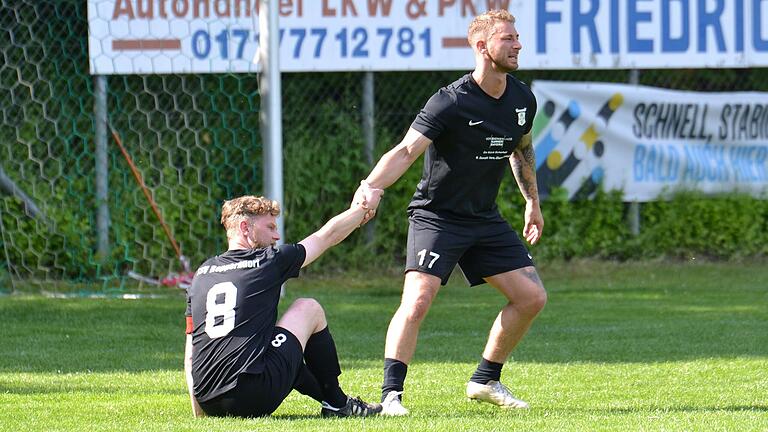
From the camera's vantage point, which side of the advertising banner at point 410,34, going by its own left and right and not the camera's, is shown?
front

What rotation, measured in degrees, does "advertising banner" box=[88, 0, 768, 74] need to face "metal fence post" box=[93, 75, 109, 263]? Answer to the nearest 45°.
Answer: approximately 90° to its right

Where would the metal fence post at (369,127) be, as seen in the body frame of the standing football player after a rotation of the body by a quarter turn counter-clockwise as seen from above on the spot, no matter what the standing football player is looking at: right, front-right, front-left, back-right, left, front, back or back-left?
front-left

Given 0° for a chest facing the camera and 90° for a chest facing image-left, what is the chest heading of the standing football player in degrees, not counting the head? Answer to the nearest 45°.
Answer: approximately 315°

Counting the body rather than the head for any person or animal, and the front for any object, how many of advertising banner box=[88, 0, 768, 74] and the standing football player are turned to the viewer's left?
0
